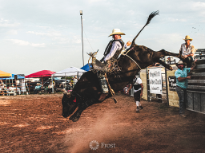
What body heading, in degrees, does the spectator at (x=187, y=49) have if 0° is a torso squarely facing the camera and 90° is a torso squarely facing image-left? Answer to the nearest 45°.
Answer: approximately 0°
